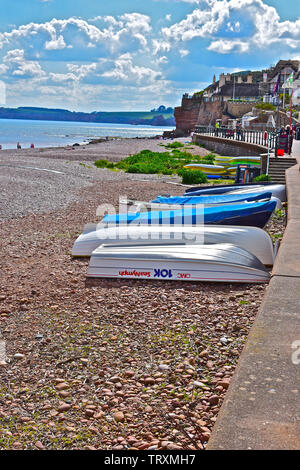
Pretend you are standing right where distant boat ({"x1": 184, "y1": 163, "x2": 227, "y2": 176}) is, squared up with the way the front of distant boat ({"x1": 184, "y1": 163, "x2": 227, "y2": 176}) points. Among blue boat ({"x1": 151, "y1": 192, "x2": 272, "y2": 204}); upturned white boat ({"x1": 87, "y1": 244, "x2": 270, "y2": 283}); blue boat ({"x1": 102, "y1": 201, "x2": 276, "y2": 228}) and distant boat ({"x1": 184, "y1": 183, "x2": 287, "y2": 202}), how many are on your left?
4

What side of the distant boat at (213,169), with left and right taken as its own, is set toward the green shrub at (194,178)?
left

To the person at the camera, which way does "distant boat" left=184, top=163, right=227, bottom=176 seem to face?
facing to the left of the viewer
